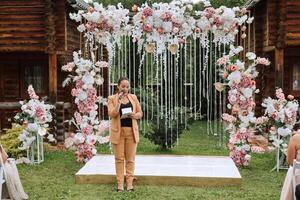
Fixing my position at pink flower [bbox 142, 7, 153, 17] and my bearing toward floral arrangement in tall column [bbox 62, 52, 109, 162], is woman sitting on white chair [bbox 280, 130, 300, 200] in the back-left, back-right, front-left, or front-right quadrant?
back-left

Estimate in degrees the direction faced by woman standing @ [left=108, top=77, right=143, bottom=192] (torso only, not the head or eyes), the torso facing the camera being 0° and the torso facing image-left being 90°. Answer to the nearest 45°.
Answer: approximately 0°

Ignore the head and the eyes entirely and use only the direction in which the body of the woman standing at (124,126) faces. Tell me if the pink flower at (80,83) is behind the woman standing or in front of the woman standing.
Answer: behind

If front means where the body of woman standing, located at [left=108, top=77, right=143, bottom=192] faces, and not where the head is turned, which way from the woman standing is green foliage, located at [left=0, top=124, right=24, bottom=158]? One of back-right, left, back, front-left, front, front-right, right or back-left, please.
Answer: back-right

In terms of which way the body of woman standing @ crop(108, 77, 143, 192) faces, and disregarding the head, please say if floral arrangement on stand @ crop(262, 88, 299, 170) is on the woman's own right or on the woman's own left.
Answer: on the woman's own left
